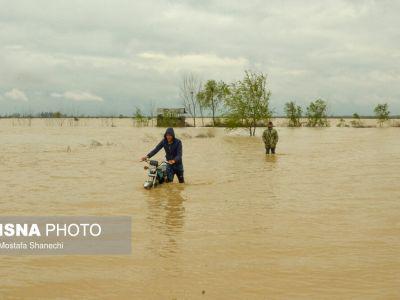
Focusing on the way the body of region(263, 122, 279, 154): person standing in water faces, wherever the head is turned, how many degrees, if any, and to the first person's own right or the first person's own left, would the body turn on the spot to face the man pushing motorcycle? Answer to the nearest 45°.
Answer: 0° — they already face them

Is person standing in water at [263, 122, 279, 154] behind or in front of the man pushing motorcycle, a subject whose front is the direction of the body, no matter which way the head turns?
behind

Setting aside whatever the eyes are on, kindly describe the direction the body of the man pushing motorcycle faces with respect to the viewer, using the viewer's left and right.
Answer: facing the viewer and to the left of the viewer

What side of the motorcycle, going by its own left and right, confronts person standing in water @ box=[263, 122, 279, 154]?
back

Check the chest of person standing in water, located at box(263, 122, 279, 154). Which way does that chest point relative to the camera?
toward the camera

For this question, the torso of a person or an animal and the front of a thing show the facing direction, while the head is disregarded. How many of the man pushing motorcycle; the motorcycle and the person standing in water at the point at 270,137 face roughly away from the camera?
0

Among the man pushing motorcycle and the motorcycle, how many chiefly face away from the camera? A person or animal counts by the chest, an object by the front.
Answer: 0

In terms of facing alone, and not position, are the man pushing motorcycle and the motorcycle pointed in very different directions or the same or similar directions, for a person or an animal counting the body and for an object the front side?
same or similar directions

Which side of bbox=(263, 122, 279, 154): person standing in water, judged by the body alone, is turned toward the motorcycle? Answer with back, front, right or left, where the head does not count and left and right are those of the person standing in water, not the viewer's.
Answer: front
